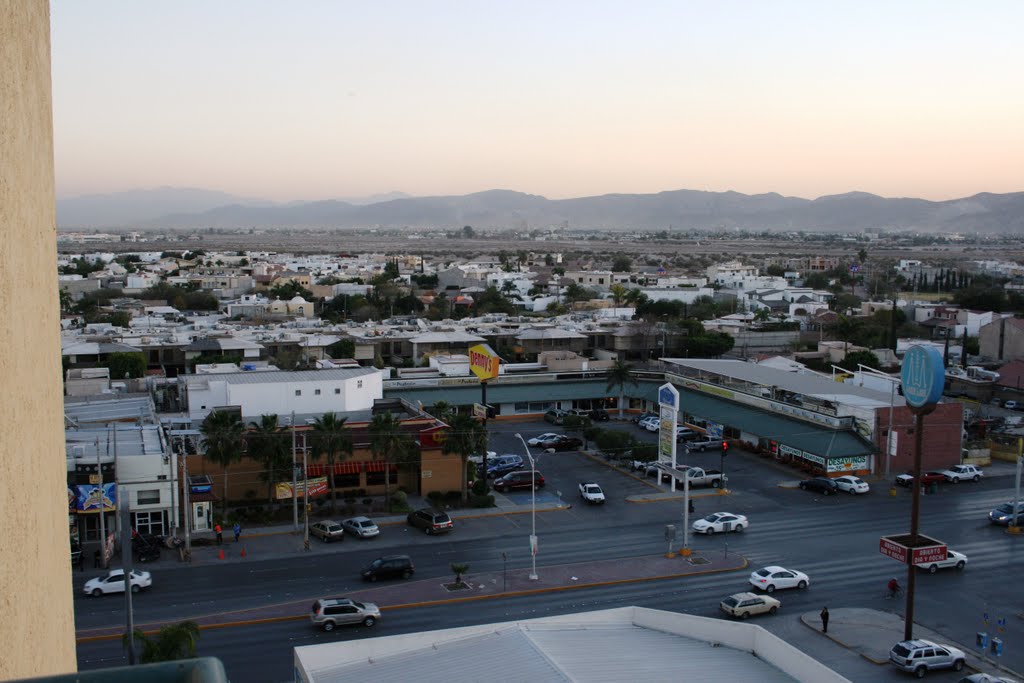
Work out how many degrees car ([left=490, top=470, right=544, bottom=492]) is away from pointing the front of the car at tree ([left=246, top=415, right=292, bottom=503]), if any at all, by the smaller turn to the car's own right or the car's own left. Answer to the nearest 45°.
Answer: approximately 45° to the car's own left

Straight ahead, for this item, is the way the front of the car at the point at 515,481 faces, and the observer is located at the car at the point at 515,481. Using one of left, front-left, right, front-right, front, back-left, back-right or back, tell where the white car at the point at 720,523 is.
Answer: back-left

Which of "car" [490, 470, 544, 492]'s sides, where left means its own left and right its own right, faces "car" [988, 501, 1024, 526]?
back

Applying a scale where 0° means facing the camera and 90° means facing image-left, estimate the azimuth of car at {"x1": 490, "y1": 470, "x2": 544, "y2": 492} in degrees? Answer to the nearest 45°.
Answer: approximately 90°

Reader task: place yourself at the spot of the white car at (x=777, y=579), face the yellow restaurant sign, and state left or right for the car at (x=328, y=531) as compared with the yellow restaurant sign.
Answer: left

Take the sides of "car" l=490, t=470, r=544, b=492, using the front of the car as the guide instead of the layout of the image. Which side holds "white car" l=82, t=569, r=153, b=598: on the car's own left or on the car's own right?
on the car's own left

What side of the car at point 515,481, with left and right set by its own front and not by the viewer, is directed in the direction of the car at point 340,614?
left

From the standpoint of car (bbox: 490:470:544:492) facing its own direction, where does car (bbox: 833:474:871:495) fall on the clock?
car (bbox: 833:474:871:495) is roughly at 6 o'clock from car (bbox: 490:470:544:492).

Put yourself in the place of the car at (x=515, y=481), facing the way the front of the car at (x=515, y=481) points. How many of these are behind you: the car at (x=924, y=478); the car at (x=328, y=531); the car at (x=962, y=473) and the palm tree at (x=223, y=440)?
2

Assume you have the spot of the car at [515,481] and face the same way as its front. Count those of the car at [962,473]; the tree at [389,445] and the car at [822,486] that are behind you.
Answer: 2

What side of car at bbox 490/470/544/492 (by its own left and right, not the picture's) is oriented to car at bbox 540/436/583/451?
right

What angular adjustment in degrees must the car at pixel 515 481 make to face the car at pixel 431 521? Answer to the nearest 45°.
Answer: approximately 45° to its left

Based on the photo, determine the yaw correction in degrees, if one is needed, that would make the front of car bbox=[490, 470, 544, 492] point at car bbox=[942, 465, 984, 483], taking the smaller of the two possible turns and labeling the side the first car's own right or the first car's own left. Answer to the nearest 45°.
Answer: approximately 180°

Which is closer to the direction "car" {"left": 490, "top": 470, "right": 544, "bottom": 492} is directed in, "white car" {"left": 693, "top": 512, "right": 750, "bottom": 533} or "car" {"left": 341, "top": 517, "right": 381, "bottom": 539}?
the car

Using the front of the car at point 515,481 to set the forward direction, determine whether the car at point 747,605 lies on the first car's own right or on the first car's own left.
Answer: on the first car's own left

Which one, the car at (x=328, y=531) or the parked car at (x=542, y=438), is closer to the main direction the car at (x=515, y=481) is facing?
the car

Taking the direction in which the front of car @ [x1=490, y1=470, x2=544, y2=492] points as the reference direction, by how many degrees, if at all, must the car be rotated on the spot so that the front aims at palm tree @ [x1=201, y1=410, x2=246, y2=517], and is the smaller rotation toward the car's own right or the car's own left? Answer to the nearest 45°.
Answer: approximately 45° to the car's own left

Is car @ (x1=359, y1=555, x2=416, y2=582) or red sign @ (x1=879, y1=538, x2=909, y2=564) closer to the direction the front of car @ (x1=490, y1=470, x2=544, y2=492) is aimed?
the car

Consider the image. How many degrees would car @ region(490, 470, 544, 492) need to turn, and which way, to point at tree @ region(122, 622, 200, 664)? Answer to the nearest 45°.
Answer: approximately 90° to its left
